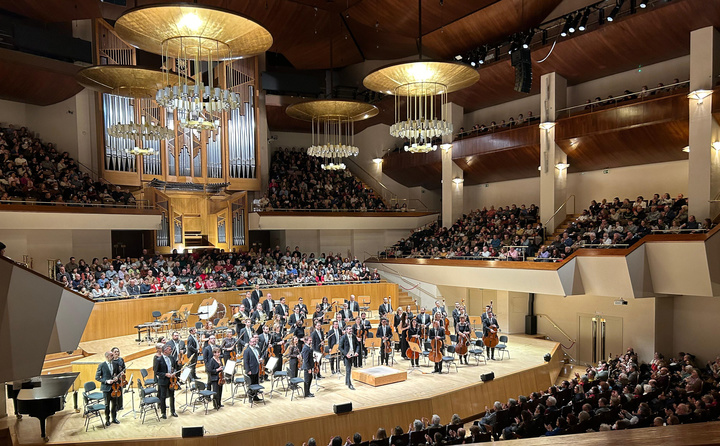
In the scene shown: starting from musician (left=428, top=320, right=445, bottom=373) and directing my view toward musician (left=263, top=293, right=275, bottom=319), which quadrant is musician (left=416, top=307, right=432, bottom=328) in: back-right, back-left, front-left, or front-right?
front-right

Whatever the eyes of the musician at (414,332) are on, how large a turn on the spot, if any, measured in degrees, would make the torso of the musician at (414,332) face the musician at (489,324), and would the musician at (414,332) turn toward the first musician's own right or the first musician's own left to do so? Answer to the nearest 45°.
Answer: approximately 45° to the first musician's own left

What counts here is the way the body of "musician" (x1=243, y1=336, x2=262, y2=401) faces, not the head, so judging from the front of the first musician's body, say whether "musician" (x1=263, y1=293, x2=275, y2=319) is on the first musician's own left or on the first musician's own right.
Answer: on the first musician's own left

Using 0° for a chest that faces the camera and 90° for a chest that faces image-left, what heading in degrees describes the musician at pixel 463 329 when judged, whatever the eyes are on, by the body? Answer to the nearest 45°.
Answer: approximately 0°

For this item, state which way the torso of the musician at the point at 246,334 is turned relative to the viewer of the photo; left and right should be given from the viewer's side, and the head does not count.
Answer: facing the viewer and to the right of the viewer

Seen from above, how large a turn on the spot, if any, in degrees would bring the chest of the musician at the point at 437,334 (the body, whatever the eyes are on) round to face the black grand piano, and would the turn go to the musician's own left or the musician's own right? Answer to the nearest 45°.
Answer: approximately 45° to the musician's own right

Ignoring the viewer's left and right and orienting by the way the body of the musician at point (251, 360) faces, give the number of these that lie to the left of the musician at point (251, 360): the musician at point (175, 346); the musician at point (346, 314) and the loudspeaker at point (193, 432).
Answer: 1

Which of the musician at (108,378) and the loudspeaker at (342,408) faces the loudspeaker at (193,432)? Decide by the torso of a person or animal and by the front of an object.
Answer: the musician

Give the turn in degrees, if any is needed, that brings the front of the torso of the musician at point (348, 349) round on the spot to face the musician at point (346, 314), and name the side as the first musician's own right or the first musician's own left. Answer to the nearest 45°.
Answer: approximately 135° to the first musician's own left

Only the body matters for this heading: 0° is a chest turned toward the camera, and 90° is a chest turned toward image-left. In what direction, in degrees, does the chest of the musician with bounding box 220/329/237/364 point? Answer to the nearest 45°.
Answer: approximately 315°

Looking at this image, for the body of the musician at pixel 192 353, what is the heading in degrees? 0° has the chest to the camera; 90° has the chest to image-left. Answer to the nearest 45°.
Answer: approximately 315°

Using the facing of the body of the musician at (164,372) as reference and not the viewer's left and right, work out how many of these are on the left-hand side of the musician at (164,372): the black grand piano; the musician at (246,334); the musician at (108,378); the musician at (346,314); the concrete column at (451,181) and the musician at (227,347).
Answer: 4
